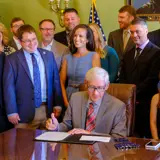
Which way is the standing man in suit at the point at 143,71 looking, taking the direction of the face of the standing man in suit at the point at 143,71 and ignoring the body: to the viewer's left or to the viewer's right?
to the viewer's left

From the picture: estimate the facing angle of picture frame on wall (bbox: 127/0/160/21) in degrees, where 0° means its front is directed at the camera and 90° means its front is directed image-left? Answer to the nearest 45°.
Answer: approximately 0°

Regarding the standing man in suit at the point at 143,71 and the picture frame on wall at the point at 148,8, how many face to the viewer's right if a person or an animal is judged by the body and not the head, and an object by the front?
0

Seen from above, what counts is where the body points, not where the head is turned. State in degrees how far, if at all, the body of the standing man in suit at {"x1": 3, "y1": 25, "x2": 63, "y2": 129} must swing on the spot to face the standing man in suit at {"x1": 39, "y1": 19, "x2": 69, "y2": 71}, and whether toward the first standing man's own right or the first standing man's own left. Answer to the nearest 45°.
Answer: approximately 135° to the first standing man's own left

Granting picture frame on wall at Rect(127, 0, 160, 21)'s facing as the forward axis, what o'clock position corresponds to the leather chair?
The leather chair is roughly at 12 o'clock from the picture frame on wall.

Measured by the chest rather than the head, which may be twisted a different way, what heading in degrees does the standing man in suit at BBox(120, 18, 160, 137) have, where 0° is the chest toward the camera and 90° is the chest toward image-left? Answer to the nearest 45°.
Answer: approximately 45°

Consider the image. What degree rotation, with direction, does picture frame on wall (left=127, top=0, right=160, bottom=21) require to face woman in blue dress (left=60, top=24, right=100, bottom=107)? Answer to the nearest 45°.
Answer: approximately 45° to its right

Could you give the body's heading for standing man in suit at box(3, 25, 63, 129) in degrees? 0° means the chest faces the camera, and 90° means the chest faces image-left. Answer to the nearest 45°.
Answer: approximately 315°

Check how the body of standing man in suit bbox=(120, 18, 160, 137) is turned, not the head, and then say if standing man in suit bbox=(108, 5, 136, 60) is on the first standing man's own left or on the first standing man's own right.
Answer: on the first standing man's own right

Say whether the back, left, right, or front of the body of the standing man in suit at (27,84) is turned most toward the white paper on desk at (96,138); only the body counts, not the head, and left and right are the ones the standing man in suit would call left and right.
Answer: front

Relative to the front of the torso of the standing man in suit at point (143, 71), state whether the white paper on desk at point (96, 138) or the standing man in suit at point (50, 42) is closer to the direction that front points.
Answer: the white paper on desk

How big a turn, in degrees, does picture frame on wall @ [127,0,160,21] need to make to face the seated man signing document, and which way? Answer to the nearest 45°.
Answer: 0° — it already faces them
